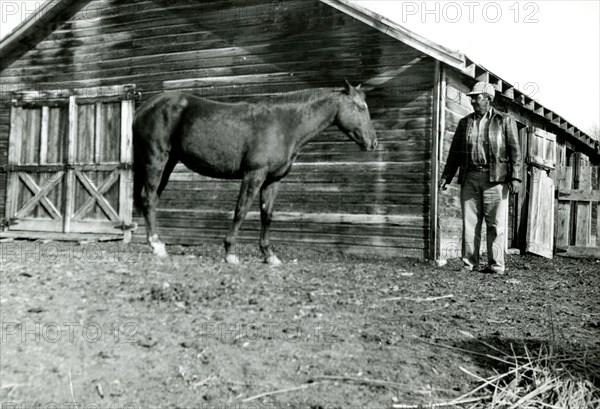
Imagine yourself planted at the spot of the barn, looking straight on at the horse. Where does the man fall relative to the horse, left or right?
left

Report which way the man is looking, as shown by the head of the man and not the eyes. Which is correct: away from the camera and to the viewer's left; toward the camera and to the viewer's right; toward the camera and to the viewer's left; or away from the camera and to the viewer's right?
toward the camera and to the viewer's left

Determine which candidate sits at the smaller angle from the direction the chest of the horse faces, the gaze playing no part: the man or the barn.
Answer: the man

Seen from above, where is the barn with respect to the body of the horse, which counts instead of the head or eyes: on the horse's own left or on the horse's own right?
on the horse's own left

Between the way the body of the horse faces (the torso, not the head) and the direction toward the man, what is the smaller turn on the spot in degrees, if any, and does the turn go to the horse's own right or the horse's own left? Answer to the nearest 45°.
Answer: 0° — it already faces them

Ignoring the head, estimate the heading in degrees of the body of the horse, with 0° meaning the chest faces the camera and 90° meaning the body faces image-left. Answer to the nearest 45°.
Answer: approximately 270°
